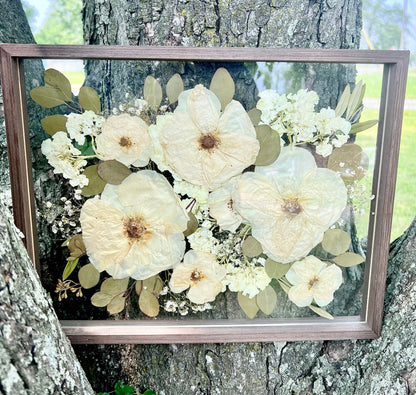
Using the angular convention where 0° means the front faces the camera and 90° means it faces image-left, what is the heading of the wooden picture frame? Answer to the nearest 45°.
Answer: approximately 0°
